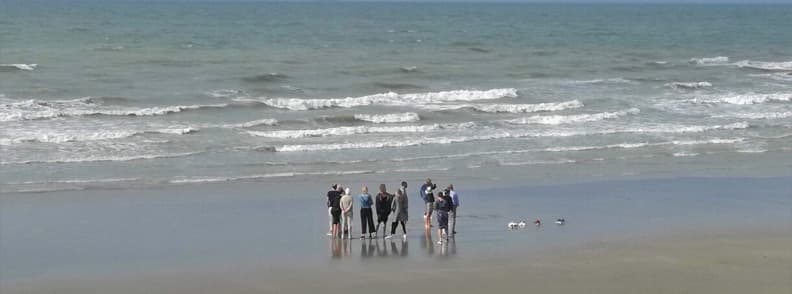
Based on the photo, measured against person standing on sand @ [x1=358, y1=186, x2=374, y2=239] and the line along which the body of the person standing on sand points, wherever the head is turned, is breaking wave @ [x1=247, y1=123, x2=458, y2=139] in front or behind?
in front

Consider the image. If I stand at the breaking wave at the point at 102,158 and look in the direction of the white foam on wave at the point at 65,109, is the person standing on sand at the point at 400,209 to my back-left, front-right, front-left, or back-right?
back-right

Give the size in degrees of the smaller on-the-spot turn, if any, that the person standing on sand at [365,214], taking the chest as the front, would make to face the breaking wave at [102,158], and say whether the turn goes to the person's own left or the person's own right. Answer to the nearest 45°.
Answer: approximately 45° to the person's own left

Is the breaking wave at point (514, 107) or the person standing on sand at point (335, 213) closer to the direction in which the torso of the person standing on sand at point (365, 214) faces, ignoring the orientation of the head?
the breaking wave

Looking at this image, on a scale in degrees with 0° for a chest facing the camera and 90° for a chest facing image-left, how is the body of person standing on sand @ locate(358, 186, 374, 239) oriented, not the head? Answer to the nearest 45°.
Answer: approximately 180°

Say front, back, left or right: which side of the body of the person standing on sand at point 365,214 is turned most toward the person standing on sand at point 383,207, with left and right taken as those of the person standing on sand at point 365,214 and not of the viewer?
right

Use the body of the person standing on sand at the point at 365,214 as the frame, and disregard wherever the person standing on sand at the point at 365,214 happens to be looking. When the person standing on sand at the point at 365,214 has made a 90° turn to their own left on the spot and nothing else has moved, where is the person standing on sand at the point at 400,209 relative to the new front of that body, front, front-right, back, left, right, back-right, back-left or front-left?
back

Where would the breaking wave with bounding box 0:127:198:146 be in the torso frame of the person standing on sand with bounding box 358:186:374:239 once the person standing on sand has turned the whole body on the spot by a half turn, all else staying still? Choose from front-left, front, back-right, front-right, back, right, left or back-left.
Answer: back-right

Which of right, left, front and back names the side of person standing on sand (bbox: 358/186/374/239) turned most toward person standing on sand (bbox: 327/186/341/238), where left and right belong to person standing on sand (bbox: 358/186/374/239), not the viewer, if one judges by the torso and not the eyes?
left

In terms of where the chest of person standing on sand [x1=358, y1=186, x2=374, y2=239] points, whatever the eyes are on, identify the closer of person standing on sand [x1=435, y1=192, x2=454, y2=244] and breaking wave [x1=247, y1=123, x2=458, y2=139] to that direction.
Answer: the breaking wave
